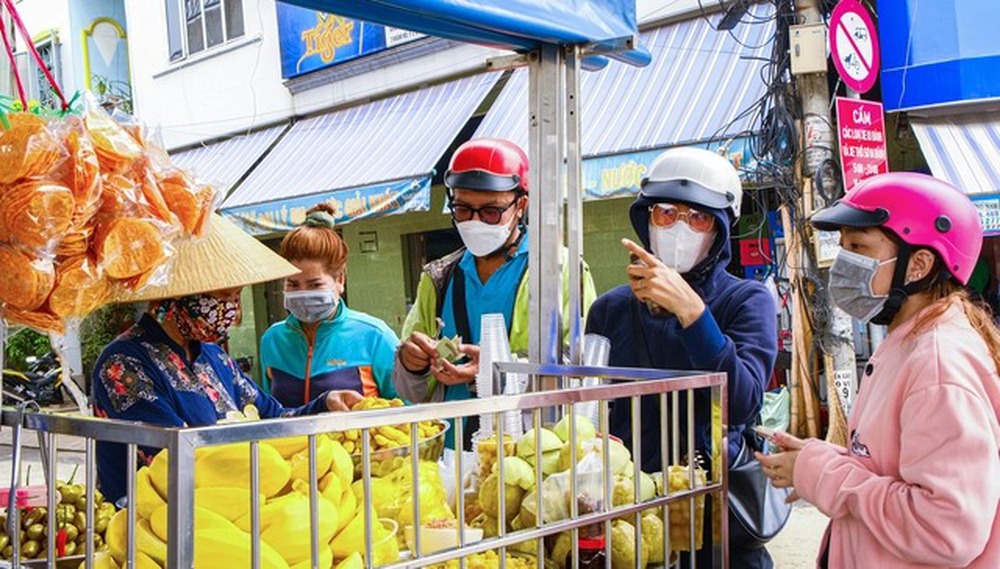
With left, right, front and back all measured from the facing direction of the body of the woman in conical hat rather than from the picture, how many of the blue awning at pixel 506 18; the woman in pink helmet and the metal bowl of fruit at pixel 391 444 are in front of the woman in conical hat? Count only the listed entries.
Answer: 3

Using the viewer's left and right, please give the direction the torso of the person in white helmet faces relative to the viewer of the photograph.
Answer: facing the viewer and to the left of the viewer

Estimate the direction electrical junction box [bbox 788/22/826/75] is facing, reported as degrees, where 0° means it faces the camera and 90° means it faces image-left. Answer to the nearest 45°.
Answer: approximately 0°

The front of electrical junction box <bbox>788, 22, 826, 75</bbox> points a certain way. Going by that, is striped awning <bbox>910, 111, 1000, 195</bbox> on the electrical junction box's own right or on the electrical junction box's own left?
on the electrical junction box's own left

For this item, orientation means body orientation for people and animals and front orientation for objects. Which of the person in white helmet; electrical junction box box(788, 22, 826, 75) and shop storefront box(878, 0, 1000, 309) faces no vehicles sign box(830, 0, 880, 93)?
the shop storefront

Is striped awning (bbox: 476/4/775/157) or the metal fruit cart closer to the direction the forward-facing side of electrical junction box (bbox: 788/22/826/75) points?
the metal fruit cart

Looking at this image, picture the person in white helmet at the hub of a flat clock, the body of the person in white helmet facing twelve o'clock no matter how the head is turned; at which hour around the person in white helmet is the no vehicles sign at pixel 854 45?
The no vehicles sign is roughly at 5 o'clock from the person in white helmet.

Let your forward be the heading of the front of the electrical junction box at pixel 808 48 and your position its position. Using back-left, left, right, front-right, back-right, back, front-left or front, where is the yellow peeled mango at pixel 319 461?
front

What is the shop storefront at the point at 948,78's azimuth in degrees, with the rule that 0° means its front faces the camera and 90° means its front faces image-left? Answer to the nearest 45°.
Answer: approximately 45°

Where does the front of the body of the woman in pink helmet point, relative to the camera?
to the viewer's left

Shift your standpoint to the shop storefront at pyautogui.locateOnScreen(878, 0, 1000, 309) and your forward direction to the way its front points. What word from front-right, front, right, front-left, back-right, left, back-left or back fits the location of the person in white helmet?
front-left
